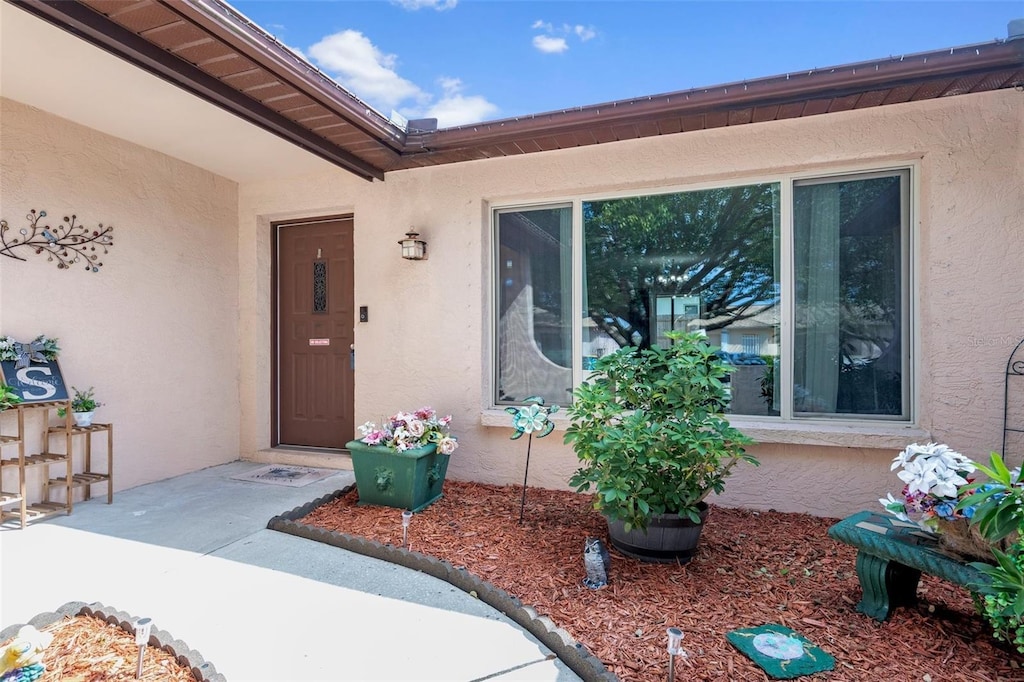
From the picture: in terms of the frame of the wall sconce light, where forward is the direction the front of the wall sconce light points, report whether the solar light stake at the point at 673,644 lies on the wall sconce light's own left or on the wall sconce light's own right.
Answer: on the wall sconce light's own left

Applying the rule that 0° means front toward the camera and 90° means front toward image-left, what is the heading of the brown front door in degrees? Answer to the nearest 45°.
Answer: approximately 45°

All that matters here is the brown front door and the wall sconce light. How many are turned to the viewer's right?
0

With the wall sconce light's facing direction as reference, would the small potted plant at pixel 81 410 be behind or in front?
in front

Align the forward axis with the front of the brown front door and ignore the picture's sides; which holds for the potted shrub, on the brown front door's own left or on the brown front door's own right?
on the brown front door's own left

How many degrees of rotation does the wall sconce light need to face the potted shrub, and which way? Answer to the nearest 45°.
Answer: approximately 90° to its left

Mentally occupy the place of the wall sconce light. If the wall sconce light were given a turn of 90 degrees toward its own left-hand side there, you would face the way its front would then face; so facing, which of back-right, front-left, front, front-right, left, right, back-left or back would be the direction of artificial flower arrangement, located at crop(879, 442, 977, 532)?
front

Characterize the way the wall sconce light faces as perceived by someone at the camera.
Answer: facing the viewer and to the left of the viewer

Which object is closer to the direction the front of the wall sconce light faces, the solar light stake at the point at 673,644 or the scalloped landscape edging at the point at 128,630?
the scalloped landscape edging

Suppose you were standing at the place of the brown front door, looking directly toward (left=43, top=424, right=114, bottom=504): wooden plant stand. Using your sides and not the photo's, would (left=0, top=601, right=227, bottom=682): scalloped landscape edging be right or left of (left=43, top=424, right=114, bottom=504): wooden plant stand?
left

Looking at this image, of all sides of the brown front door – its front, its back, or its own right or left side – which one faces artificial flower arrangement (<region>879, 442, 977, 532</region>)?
left

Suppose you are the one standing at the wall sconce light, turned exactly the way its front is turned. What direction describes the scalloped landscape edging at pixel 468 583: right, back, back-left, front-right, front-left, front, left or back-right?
front-left

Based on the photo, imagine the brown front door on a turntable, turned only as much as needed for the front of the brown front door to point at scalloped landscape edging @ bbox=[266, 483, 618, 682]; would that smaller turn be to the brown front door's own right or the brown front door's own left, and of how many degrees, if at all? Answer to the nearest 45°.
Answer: approximately 45° to the brown front door's own left

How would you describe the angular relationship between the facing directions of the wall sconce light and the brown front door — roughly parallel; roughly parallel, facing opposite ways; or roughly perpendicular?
roughly parallel
